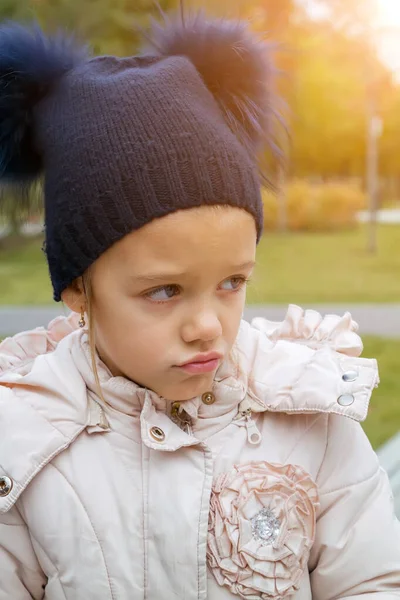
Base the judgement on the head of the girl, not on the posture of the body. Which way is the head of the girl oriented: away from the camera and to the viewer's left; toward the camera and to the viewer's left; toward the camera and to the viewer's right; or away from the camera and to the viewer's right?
toward the camera and to the viewer's right

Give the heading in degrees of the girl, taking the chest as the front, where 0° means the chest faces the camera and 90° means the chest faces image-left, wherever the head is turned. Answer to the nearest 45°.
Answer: approximately 0°
